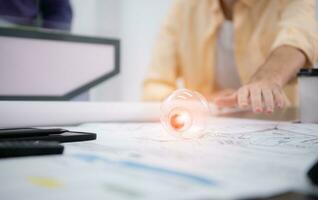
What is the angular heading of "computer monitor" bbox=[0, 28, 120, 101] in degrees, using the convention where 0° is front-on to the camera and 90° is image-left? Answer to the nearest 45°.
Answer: approximately 315°
